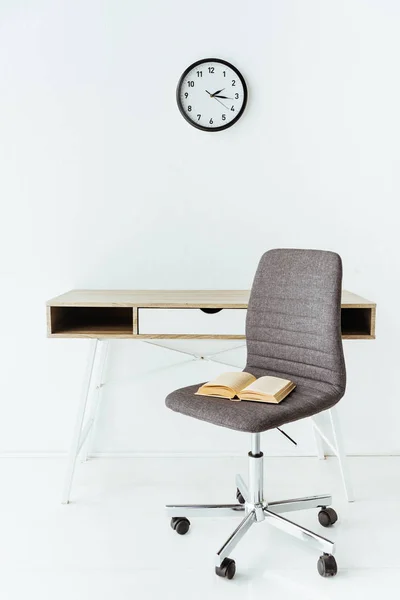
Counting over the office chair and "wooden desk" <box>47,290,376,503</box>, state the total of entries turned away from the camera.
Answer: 0

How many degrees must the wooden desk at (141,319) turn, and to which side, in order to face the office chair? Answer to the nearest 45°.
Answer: approximately 45° to its left

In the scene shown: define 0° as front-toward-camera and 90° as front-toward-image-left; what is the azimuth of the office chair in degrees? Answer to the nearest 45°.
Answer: approximately 45°

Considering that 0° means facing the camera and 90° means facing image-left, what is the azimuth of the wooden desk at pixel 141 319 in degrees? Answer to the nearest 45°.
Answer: approximately 0°

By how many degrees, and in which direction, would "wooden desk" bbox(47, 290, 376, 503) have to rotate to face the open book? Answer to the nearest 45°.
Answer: approximately 45° to its left
